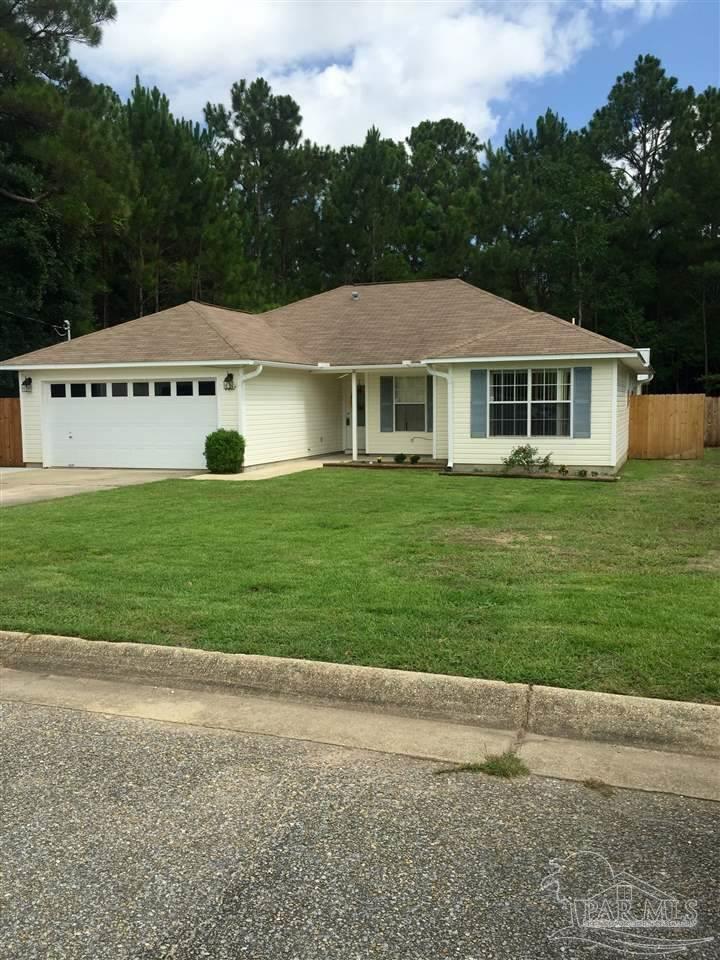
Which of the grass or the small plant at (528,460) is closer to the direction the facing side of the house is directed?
the grass

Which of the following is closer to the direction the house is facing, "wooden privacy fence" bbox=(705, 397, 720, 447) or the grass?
the grass

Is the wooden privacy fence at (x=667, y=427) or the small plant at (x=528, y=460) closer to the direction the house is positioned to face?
the small plant

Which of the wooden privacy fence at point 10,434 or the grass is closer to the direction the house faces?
the grass

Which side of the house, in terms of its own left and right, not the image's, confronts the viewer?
front

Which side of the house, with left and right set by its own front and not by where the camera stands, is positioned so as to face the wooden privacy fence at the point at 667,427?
left

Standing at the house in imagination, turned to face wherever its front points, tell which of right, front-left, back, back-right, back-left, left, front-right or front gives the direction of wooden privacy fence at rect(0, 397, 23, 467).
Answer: right

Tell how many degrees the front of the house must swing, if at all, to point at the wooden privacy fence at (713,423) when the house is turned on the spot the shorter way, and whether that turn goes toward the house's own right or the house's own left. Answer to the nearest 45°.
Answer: approximately 135° to the house's own left

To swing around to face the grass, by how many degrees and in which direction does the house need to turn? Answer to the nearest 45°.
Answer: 0° — it already faces it
